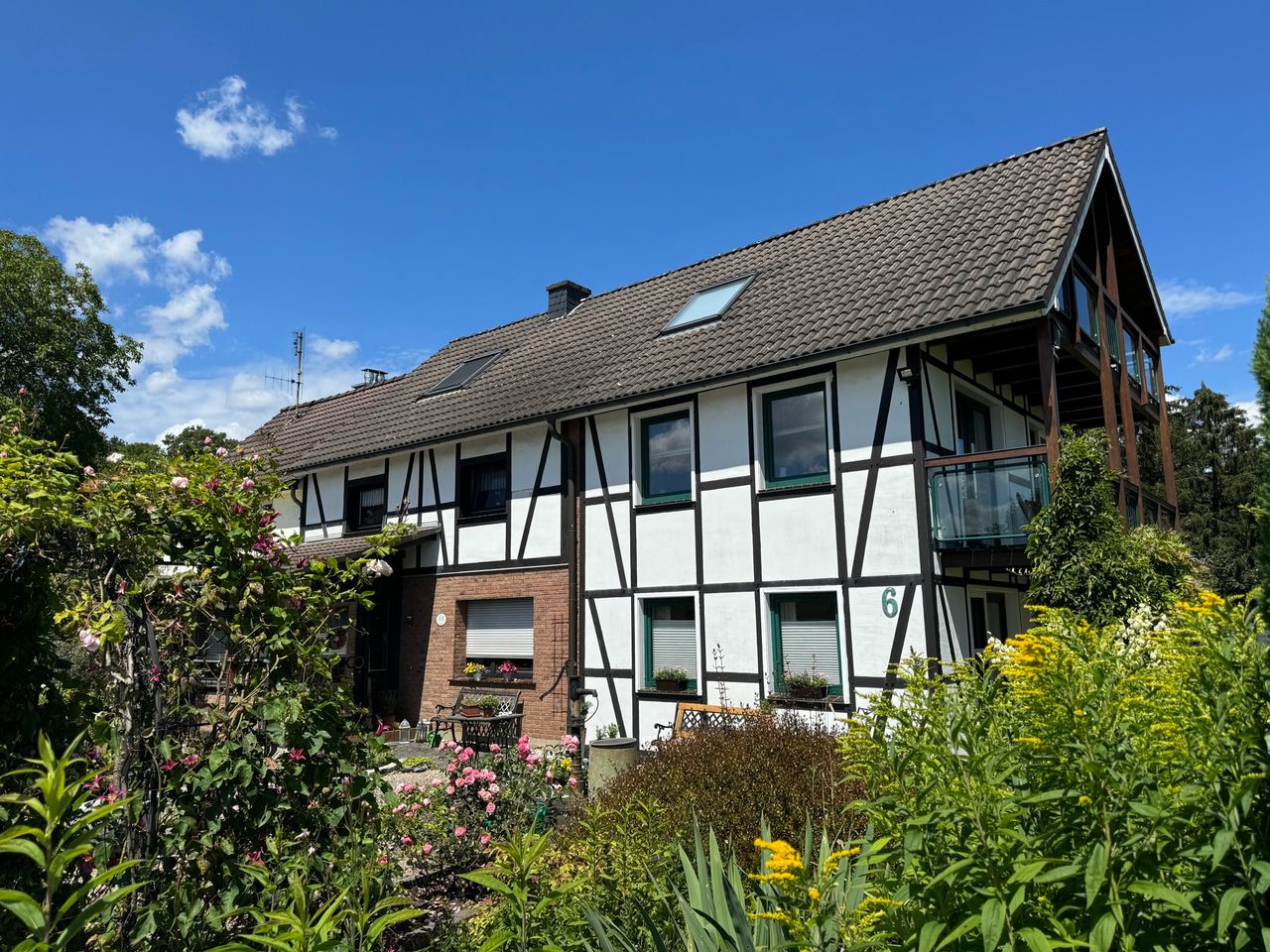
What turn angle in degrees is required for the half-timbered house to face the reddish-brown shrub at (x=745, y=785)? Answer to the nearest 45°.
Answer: approximately 45° to its left

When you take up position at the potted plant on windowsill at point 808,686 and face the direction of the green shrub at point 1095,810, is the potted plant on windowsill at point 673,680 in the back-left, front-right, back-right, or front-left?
back-right

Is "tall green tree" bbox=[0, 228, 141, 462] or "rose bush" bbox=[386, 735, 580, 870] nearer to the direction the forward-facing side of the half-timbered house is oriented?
the rose bush

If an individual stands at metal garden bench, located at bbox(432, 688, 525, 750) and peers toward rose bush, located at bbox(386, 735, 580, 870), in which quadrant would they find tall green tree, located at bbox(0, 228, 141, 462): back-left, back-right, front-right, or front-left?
back-right

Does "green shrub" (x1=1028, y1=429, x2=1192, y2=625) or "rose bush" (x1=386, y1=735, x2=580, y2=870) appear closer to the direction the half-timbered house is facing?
the rose bush

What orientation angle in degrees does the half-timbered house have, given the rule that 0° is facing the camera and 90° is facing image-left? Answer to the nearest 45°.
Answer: approximately 45°

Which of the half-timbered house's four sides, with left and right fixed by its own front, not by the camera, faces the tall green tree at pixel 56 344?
right

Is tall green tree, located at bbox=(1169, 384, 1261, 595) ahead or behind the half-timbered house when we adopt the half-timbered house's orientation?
behind
